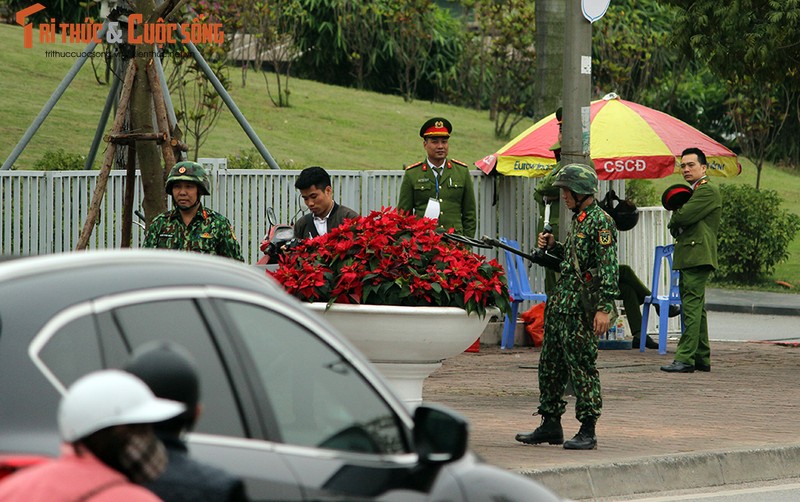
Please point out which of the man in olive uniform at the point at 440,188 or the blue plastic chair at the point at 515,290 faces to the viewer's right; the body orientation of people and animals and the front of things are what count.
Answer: the blue plastic chair

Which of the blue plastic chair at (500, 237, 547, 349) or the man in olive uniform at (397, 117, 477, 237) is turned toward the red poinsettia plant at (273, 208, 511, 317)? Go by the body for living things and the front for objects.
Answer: the man in olive uniform

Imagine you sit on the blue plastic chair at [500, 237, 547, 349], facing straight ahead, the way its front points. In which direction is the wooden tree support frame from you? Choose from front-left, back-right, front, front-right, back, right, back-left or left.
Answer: back-right

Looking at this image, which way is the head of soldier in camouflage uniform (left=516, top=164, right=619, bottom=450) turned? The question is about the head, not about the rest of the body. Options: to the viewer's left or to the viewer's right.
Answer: to the viewer's left

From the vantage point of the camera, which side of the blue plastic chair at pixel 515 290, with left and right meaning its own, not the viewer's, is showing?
right

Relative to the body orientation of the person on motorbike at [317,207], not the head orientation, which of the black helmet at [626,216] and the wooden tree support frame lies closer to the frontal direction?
the wooden tree support frame
